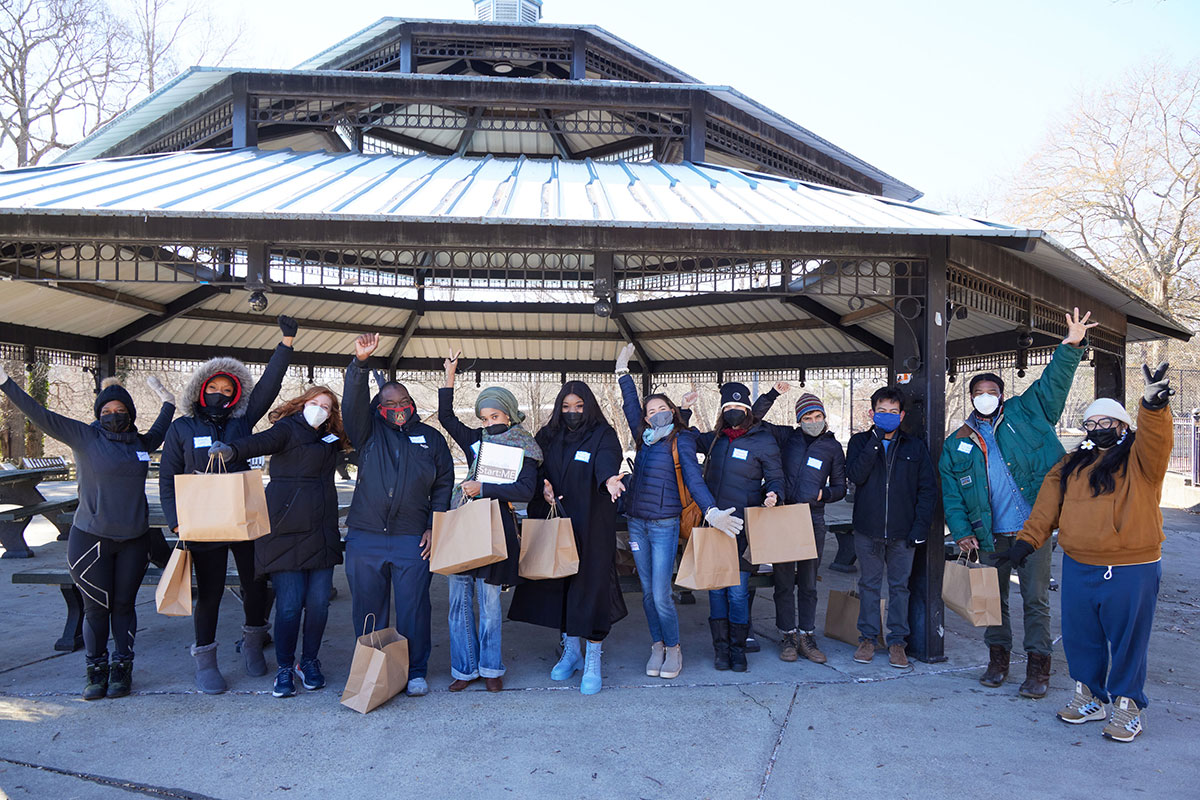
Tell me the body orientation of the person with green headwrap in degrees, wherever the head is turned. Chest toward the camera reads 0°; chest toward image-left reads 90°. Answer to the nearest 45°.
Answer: approximately 0°

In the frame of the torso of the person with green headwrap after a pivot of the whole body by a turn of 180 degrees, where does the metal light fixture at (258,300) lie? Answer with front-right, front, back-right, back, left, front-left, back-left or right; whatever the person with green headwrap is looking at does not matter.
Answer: front-left

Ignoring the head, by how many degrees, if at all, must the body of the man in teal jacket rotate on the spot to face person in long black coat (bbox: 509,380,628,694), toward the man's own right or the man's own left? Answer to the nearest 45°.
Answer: approximately 45° to the man's own right

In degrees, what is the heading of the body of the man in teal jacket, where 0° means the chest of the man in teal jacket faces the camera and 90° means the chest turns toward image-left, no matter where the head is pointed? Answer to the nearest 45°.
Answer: approximately 0°

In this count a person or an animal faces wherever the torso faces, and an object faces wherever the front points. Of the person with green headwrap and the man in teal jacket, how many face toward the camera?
2

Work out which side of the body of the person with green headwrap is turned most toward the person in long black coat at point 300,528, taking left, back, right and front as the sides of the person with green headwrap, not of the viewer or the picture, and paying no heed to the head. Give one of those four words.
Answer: right

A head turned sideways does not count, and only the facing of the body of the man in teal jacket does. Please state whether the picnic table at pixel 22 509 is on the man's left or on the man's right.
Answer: on the man's right

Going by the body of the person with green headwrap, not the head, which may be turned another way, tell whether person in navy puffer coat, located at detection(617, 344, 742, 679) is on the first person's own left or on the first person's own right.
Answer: on the first person's own left
